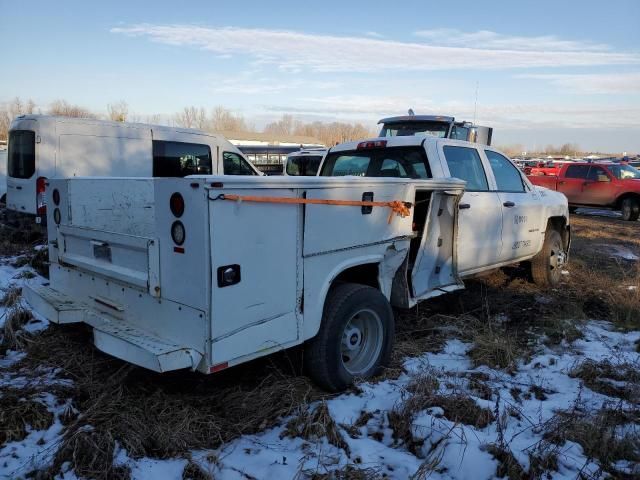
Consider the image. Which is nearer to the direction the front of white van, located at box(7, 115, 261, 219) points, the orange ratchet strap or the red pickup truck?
the red pickup truck

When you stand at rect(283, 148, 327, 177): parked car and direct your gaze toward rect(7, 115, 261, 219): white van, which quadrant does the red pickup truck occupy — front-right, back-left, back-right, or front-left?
back-left

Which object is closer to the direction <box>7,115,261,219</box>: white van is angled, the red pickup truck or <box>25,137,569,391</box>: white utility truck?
the red pickup truck

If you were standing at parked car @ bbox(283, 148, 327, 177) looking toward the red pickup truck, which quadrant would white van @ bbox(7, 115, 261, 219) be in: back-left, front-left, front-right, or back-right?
back-right

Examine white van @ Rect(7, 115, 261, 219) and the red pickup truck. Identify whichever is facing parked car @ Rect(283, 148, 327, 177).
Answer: the white van

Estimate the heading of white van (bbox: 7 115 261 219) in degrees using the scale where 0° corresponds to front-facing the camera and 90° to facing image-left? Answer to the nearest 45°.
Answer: approximately 225°

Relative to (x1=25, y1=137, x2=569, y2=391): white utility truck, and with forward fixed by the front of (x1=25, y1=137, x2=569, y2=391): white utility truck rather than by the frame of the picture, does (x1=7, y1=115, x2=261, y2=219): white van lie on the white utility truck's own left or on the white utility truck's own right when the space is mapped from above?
on the white utility truck's own left

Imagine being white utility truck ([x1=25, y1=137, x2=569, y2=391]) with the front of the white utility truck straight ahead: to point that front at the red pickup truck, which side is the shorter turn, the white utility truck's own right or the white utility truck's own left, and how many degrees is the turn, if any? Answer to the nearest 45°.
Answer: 0° — it already faces it
